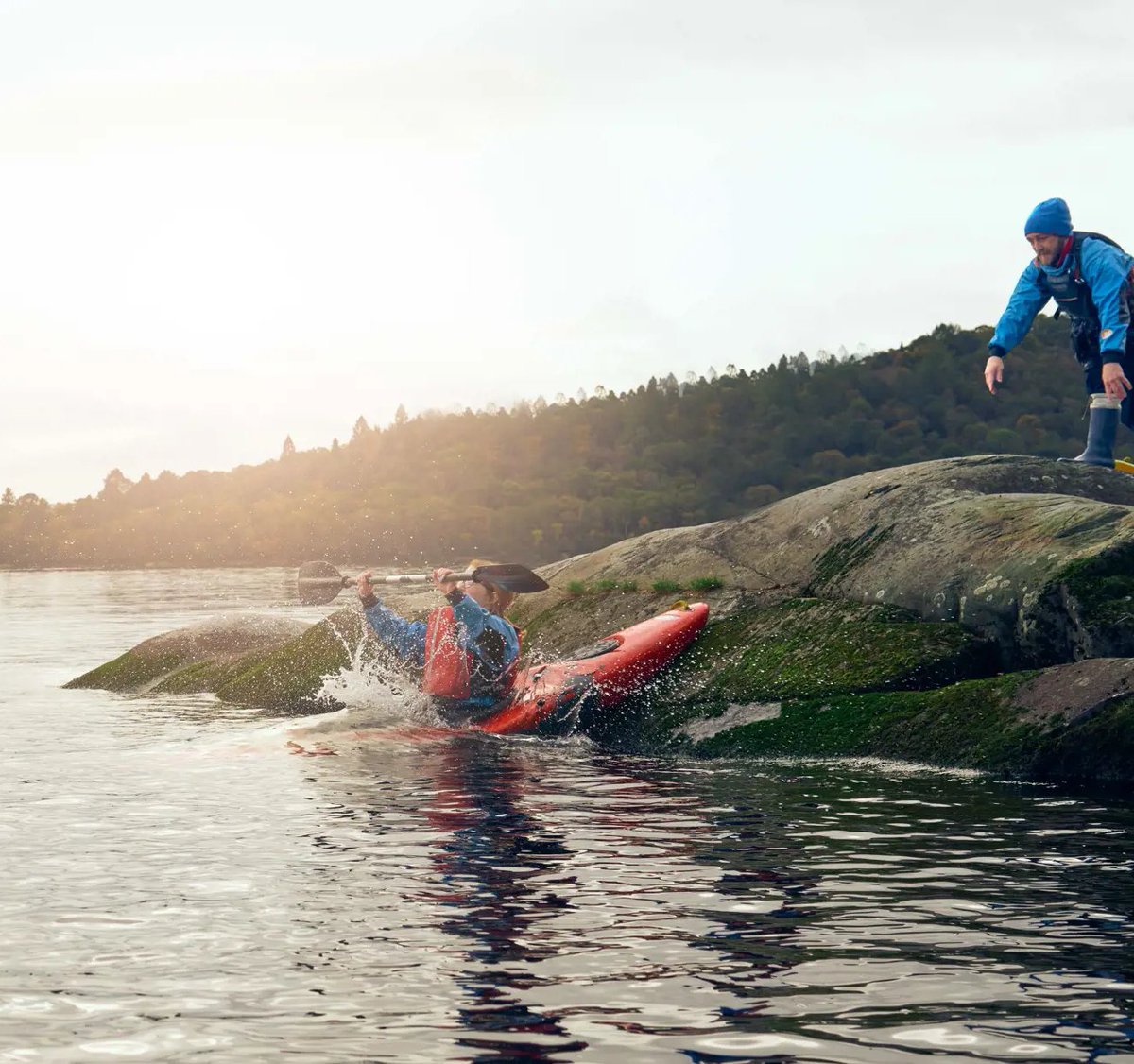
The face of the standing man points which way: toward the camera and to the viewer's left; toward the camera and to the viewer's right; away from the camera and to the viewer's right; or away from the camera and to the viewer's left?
toward the camera and to the viewer's left

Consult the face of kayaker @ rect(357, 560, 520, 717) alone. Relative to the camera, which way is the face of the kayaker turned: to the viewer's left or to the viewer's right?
to the viewer's left

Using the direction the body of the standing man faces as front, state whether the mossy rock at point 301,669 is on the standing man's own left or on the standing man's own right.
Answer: on the standing man's own right

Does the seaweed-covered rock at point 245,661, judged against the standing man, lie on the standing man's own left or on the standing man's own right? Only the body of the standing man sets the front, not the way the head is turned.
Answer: on the standing man's own right

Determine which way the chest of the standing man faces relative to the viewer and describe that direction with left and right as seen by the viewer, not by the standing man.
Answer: facing the viewer and to the left of the viewer
